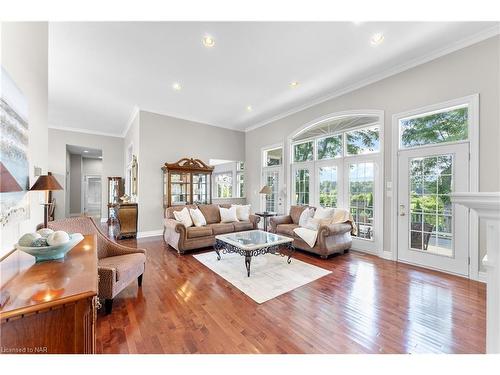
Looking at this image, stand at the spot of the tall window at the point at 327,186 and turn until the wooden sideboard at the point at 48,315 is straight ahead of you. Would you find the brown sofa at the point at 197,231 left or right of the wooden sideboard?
right

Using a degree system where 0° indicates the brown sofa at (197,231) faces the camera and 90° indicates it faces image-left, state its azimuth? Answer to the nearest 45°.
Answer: approximately 315°

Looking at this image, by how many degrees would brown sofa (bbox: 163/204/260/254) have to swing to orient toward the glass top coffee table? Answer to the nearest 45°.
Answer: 0° — it already faces it

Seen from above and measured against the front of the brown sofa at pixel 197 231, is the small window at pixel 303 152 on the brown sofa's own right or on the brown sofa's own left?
on the brown sofa's own left

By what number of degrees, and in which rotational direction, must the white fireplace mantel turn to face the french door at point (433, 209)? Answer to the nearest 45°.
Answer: approximately 90° to its right

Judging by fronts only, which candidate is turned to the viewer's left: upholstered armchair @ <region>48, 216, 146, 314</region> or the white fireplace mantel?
the white fireplace mantel

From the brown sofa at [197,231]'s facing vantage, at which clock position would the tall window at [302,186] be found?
The tall window is roughly at 10 o'clock from the brown sofa.

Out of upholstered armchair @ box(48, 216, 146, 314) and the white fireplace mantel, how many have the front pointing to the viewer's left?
1

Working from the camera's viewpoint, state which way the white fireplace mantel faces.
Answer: facing to the left of the viewer

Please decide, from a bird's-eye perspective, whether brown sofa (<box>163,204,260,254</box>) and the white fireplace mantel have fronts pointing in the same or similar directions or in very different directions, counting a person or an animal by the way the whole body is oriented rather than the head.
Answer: very different directions

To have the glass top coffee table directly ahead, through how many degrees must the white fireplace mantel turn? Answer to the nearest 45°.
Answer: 0° — it already faces it
